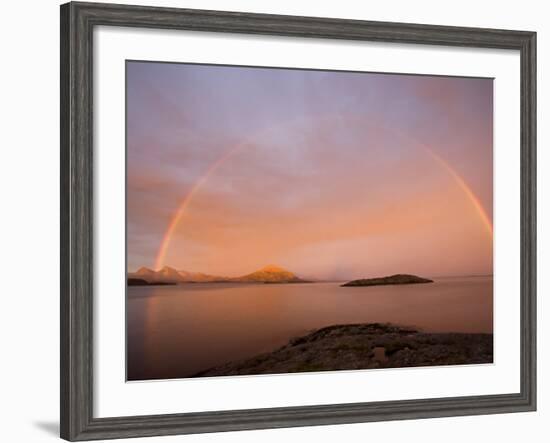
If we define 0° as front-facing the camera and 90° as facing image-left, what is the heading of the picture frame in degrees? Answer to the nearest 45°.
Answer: approximately 315°
